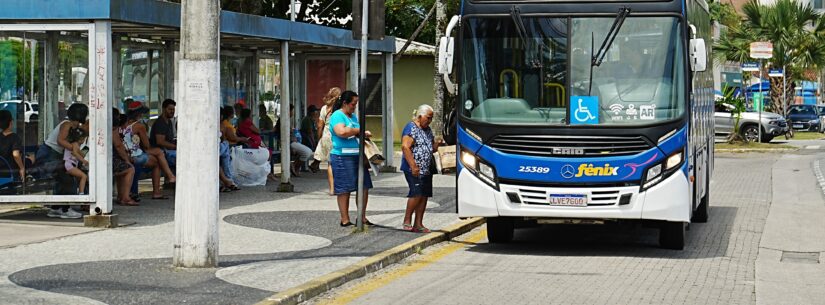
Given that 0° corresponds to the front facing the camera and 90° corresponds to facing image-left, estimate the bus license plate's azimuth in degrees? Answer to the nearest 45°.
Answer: approximately 0°

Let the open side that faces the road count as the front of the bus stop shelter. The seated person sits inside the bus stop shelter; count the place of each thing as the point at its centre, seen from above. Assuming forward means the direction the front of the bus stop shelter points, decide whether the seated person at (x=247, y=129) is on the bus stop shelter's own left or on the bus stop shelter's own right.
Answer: on the bus stop shelter's own left

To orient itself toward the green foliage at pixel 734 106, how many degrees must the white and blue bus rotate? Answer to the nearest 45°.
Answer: approximately 180°

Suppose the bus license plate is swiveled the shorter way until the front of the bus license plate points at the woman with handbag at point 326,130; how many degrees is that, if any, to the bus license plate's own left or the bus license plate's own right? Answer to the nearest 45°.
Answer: approximately 135° to the bus license plate's own right

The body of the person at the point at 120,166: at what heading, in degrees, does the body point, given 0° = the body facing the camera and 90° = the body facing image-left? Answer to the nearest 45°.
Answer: approximately 270°

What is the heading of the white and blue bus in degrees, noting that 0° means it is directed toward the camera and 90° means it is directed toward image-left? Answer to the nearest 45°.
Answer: approximately 0°

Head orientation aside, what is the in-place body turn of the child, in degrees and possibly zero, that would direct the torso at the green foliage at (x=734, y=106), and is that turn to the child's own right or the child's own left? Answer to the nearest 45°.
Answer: approximately 45° to the child's own left

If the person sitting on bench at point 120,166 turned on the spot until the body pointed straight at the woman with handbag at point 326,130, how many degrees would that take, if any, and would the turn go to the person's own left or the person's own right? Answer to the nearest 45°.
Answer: approximately 45° to the person's own left
